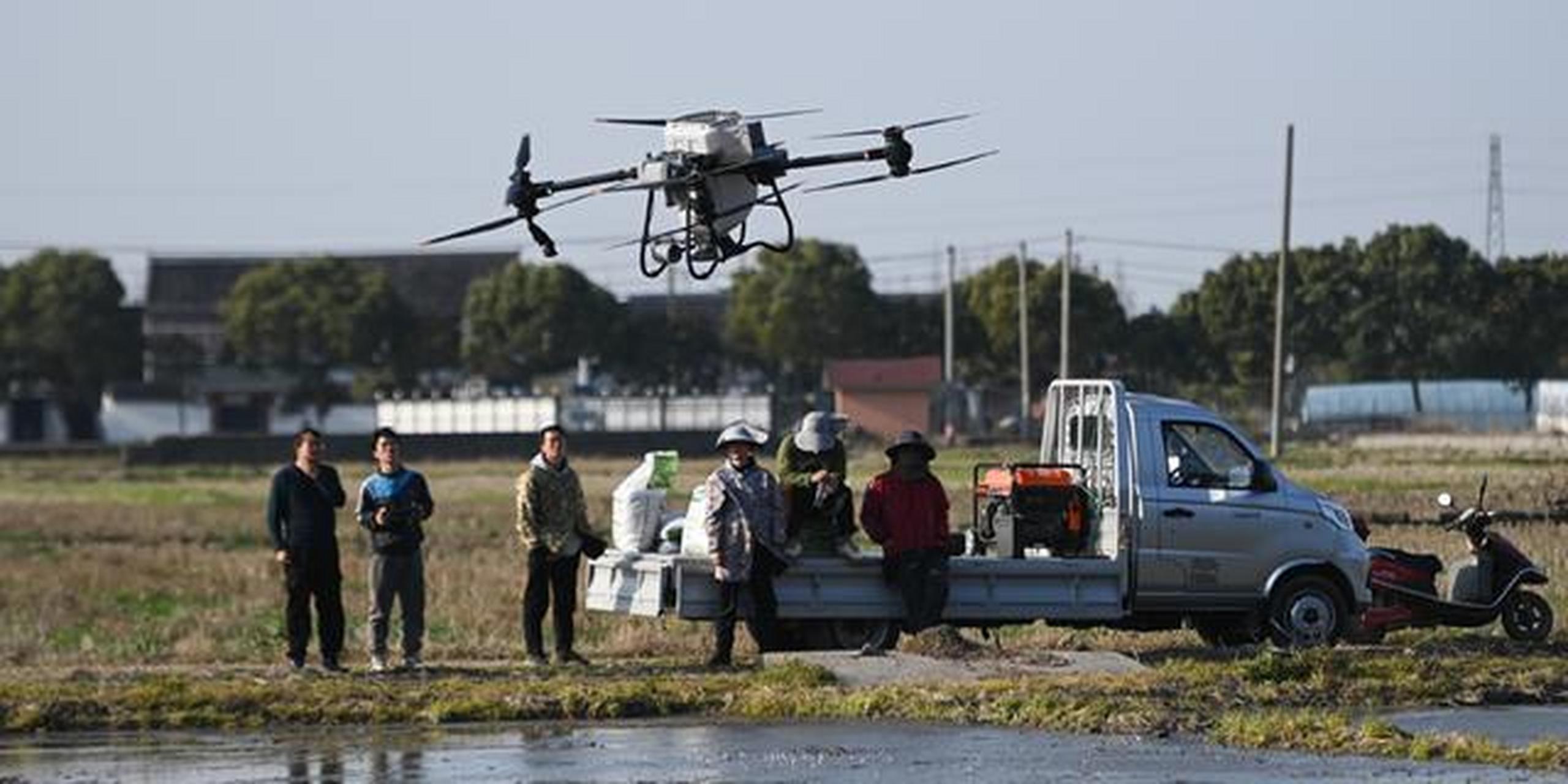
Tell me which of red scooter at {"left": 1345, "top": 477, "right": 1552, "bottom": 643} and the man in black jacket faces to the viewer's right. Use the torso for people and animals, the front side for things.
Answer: the red scooter

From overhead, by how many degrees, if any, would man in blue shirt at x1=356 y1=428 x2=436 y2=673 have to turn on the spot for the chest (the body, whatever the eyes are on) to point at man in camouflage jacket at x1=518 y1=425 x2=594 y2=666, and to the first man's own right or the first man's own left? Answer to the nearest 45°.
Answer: approximately 90° to the first man's own left

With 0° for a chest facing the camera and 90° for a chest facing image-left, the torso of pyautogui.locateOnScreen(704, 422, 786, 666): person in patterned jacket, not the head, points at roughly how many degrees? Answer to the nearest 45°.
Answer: approximately 0°

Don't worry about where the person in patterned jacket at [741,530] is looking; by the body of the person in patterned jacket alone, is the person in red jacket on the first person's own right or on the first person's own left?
on the first person's own left

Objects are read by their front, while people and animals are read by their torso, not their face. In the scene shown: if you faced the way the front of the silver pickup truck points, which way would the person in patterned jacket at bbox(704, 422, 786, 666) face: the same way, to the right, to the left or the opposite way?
to the right

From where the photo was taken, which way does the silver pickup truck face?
to the viewer's right

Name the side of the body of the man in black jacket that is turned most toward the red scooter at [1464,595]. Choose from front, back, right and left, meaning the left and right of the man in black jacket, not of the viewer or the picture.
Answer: left

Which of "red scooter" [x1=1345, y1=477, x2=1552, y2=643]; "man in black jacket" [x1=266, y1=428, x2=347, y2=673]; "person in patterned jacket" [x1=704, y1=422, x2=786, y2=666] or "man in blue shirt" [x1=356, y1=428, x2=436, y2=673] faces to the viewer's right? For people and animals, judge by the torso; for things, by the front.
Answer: the red scooter

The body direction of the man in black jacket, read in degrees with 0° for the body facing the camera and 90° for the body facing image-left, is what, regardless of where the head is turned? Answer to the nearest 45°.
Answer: approximately 0°

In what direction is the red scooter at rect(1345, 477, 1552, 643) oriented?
to the viewer's right

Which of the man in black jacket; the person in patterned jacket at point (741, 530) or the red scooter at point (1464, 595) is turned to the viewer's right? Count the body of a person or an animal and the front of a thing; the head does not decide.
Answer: the red scooter
